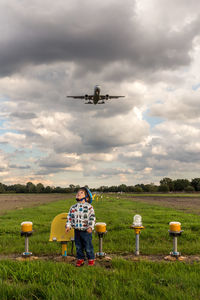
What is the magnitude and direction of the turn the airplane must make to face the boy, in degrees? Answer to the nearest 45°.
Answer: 0° — it already faces them

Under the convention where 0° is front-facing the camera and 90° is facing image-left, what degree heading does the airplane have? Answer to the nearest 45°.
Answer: approximately 0°
